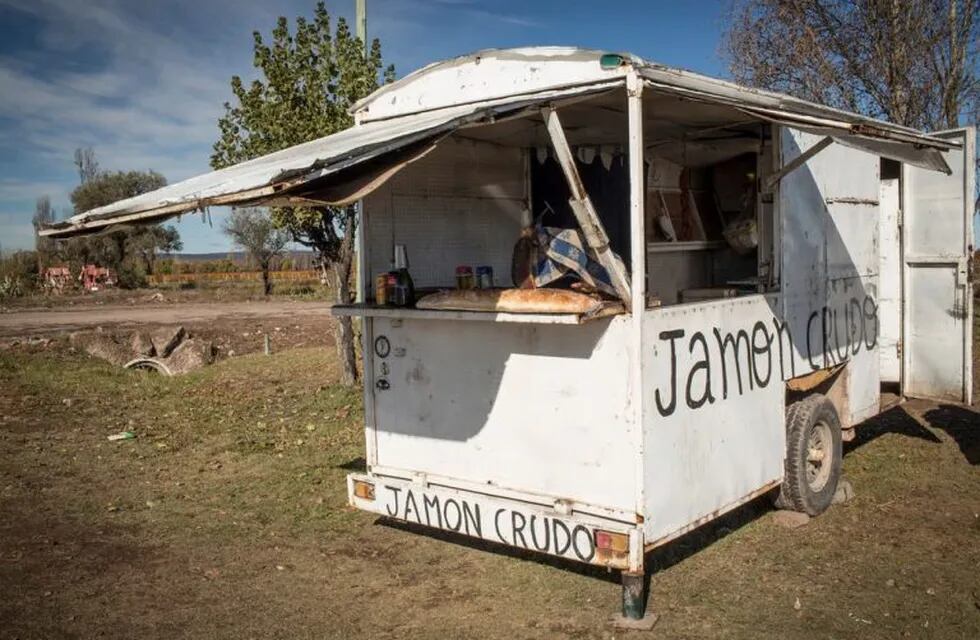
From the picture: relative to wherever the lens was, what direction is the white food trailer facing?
facing away from the viewer and to the right of the viewer

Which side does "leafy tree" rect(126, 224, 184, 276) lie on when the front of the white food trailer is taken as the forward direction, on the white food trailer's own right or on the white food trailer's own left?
on the white food trailer's own left

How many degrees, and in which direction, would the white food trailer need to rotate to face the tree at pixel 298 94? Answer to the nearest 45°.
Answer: approximately 90° to its left

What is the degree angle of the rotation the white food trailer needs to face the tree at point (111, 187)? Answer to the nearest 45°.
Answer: approximately 90° to its left

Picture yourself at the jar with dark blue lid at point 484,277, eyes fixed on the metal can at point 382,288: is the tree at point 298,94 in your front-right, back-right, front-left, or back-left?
front-right

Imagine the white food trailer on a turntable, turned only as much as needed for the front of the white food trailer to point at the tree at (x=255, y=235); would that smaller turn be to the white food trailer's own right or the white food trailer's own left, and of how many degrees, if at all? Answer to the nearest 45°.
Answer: approximately 45° to the white food trailer's own left
